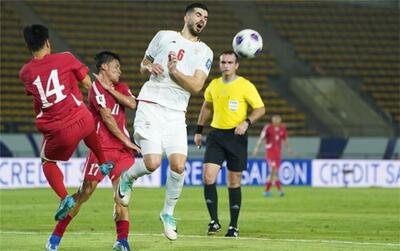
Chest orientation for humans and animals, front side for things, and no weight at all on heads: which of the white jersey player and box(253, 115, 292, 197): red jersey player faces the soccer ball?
the red jersey player

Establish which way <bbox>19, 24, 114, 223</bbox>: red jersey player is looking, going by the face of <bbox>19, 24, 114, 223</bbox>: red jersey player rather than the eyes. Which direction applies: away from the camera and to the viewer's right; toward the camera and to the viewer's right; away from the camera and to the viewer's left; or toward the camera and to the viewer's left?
away from the camera and to the viewer's right

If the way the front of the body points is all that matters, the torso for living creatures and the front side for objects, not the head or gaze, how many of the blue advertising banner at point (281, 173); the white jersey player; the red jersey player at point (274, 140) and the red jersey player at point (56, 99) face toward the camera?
3

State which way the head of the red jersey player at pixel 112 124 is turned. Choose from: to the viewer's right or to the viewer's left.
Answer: to the viewer's right

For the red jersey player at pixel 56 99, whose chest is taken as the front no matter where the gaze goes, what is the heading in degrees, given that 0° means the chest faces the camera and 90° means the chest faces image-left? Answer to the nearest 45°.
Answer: approximately 225°

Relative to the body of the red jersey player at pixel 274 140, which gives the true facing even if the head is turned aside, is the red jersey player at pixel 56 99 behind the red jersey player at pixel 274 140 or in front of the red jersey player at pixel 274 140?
in front
